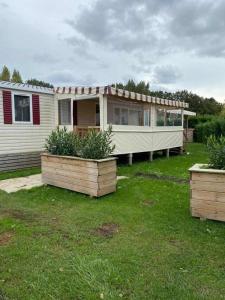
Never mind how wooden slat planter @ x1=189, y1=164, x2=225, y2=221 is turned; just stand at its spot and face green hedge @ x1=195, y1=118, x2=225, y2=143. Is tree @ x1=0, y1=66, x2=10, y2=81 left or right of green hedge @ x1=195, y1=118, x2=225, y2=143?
left

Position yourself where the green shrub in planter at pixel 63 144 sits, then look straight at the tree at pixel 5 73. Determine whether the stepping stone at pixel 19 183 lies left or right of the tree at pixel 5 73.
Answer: left

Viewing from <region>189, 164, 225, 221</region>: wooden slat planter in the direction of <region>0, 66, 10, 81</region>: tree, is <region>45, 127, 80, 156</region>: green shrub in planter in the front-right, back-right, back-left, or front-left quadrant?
front-left

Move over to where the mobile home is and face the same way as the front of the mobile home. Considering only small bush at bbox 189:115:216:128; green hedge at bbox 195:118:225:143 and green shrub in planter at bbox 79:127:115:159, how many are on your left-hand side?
2

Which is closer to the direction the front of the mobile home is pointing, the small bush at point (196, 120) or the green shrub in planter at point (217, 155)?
the green shrub in planter

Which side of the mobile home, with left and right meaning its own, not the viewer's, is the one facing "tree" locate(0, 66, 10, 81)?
back

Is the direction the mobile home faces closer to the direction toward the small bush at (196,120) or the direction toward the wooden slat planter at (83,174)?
the wooden slat planter

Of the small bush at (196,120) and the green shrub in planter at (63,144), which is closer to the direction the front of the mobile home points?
the green shrub in planter

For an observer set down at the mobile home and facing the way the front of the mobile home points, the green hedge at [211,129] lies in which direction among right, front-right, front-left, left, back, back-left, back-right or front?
left

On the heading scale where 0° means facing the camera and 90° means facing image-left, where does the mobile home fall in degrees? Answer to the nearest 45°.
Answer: approximately 315°

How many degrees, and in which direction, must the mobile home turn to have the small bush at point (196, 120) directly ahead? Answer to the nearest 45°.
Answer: approximately 90° to its left

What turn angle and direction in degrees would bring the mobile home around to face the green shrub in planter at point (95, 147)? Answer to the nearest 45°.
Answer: approximately 45° to its right
